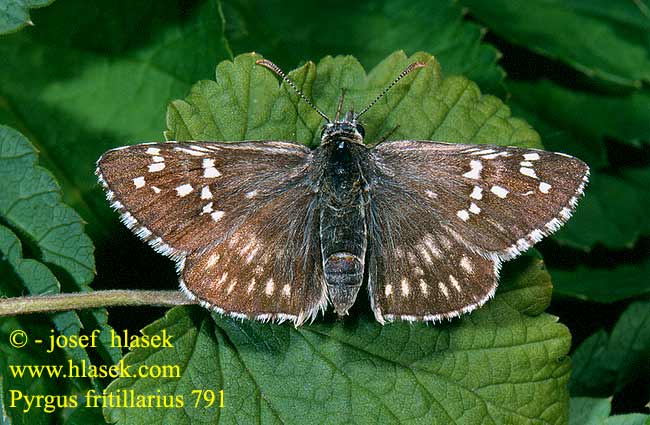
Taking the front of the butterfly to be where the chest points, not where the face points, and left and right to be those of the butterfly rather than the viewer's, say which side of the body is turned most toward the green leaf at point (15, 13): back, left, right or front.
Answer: left

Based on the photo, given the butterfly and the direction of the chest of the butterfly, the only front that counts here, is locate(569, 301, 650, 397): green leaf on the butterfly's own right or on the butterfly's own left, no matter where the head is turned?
on the butterfly's own right

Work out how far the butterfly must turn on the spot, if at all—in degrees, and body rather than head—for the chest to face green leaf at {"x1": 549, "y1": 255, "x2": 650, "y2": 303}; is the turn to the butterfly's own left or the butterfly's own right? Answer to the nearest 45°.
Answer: approximately 45° to the butterfly's own right

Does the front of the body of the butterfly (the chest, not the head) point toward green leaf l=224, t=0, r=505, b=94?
yes

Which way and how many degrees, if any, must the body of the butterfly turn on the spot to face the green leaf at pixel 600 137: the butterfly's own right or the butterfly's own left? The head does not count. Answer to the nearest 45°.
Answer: approximately 45° to the butterfly's own right

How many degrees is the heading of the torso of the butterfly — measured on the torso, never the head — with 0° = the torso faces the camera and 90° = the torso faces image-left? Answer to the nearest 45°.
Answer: approximately 180°

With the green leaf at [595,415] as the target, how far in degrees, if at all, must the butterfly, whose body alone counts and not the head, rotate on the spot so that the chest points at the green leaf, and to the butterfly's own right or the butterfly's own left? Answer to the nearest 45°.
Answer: approximately 90° to the butterfly's own right

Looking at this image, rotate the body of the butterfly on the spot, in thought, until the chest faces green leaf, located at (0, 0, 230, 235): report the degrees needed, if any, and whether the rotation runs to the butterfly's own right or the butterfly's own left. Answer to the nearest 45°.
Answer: approximately 45° to the butterfly's own left

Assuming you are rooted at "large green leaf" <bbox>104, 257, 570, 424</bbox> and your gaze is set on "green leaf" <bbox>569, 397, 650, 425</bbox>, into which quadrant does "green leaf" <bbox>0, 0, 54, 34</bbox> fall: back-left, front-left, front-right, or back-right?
back-left
